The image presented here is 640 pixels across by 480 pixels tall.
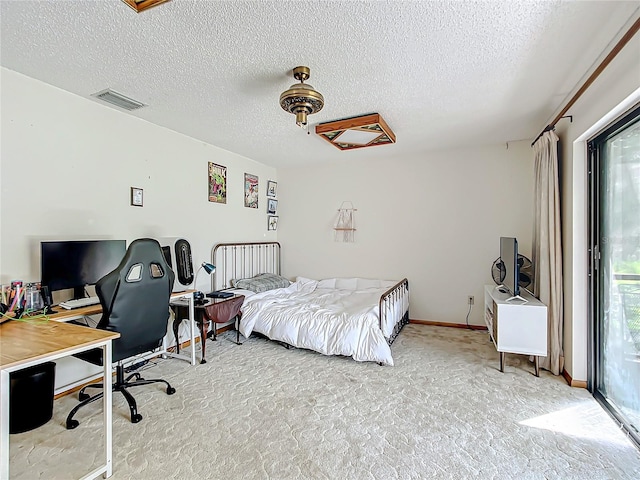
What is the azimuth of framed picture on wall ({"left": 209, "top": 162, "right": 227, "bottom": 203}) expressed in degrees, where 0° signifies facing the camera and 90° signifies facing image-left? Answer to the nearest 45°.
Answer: approximately 315°

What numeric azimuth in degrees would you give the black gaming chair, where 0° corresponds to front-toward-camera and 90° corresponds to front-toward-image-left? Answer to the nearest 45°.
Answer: approximately 135°

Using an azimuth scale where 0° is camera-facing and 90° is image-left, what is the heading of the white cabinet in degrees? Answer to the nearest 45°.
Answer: approximately 90°

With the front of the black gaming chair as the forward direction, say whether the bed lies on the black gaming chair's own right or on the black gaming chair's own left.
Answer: on the black gaming chair's own right

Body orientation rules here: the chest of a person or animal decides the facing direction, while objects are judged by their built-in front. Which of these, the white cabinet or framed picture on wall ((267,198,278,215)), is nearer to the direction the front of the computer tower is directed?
the white cabinet

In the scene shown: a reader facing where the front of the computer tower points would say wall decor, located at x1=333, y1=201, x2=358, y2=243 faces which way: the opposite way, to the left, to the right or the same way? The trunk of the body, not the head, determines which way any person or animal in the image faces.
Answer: to the right

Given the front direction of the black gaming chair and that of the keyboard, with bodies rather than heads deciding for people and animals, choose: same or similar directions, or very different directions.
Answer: very different directions

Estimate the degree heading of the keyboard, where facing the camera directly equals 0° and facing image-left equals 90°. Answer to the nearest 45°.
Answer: approximately 315°

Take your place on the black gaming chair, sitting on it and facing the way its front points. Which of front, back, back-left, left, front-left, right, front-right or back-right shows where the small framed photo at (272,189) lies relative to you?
right

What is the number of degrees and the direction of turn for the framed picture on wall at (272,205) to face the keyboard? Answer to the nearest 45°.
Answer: approximately 90° to its right
